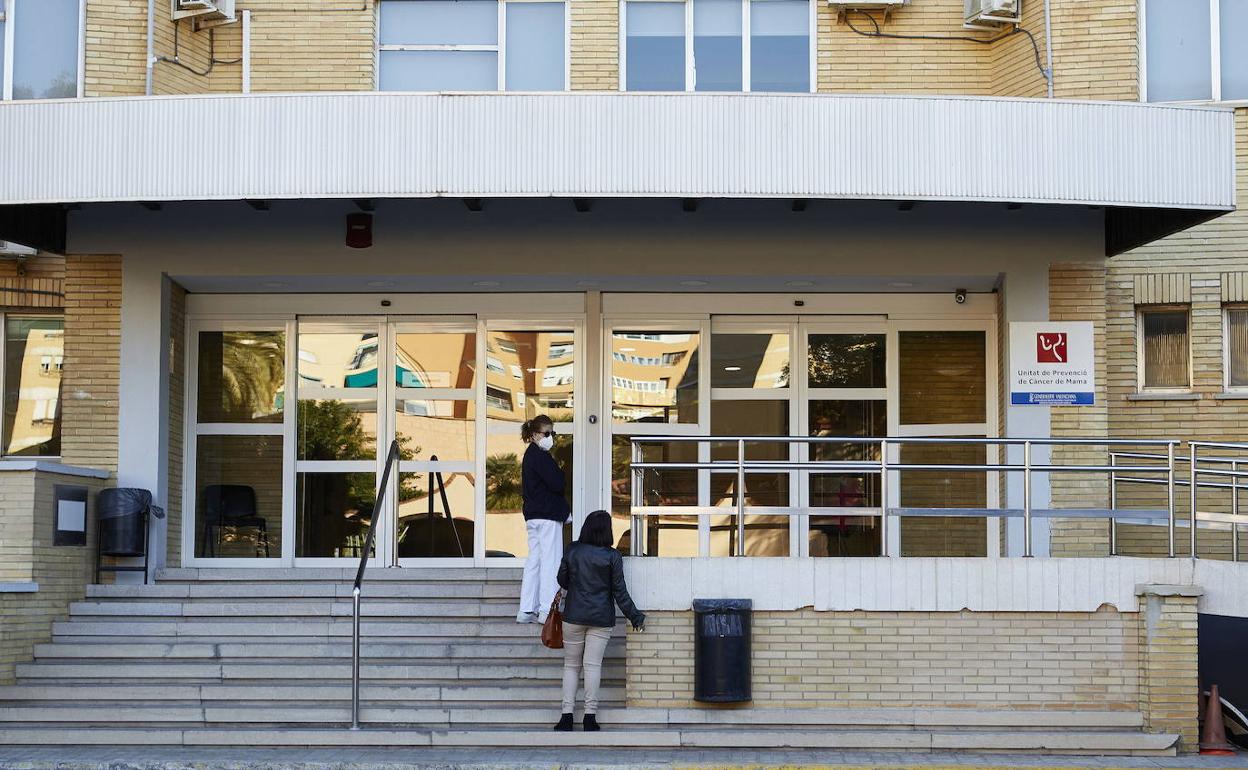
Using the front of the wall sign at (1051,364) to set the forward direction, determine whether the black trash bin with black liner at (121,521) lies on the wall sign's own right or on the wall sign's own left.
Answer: on the wall sign's own right

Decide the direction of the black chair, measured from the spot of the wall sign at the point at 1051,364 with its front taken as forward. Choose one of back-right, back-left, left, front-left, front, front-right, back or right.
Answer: right

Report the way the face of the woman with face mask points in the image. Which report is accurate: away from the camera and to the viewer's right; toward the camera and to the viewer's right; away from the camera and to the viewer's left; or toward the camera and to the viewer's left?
toward the camera and to the viewer's right

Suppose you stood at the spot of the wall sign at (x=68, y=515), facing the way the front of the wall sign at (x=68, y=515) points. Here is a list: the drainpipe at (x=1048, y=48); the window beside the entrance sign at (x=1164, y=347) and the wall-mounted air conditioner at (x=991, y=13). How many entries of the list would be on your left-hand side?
3

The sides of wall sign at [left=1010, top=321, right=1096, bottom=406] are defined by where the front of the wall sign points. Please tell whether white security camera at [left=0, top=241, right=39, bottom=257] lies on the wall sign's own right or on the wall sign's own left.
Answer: on the wall sign's own right

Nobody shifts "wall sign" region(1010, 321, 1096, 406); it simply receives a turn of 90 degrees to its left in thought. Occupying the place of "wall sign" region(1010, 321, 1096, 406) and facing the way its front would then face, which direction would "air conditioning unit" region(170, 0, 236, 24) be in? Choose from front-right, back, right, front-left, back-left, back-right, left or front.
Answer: back

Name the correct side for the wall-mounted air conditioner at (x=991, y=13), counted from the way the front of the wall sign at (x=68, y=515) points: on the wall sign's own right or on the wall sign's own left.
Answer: on the wall sign's own left

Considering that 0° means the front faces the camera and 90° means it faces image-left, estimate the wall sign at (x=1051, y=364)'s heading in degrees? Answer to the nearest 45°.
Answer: approximately 0°

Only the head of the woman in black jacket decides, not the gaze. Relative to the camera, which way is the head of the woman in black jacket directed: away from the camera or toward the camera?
away from the camera

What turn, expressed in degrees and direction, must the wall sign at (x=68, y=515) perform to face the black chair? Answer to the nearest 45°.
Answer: approximately 135° to its left

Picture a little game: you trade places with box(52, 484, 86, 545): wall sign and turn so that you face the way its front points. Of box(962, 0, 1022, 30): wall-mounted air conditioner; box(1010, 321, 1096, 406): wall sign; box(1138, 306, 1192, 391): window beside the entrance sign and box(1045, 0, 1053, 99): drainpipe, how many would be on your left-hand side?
4

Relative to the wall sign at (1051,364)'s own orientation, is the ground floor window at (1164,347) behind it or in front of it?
behind

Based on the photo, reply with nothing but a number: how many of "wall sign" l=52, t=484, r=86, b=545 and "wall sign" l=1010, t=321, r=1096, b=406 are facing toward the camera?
2
